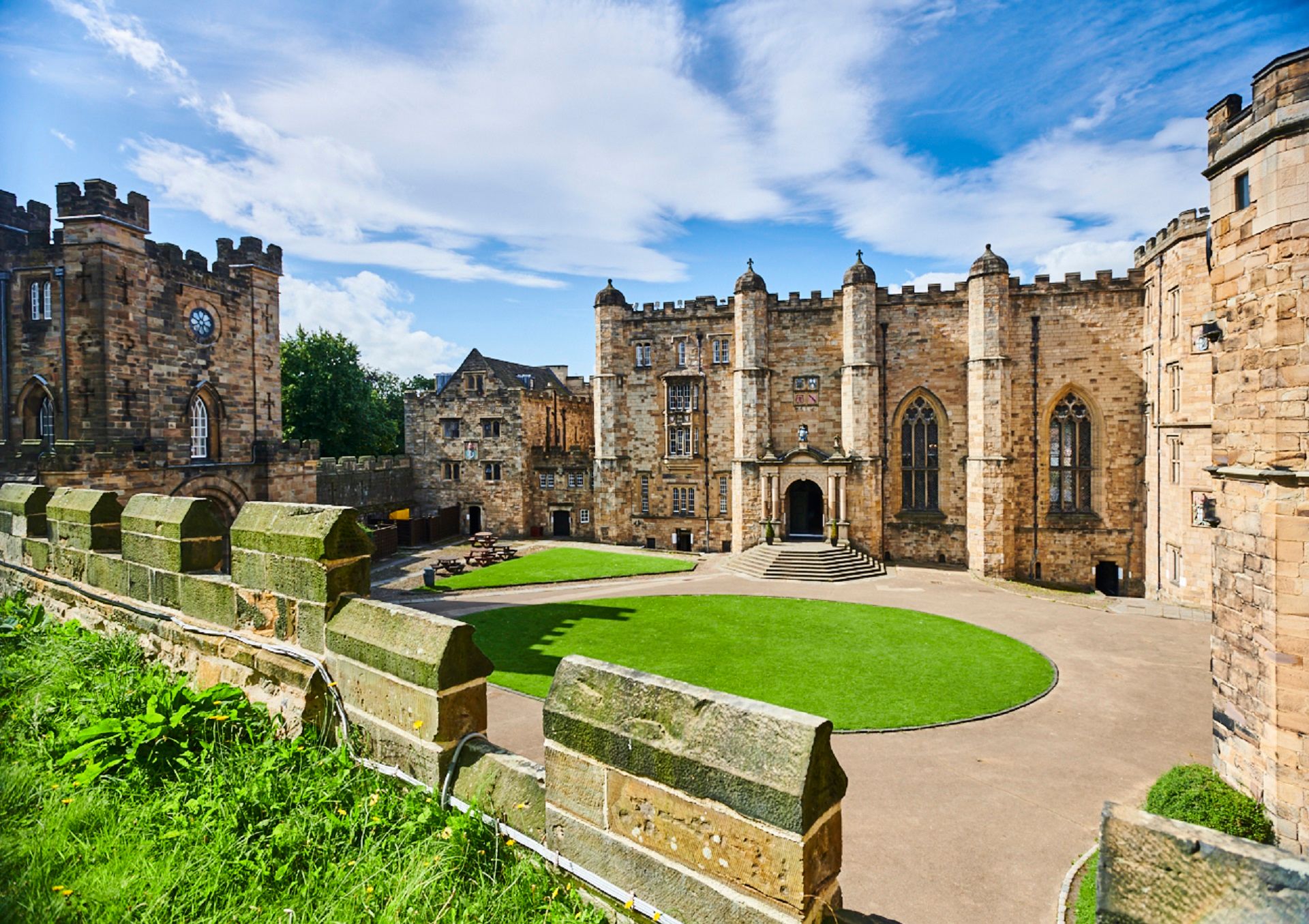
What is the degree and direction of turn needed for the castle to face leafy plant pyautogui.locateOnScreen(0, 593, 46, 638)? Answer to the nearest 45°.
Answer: approximately 45° to its right

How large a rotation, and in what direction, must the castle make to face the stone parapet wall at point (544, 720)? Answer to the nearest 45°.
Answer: approximately 45° to its right

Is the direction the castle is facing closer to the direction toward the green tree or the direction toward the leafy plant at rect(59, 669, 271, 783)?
the leafy plant

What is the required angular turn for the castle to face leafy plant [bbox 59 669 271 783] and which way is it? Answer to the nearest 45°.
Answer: approximately 45° to its right

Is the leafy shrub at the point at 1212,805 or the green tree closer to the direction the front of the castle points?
the leafy shrub

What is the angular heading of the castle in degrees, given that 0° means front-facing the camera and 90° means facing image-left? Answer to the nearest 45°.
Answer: approximately 315°
